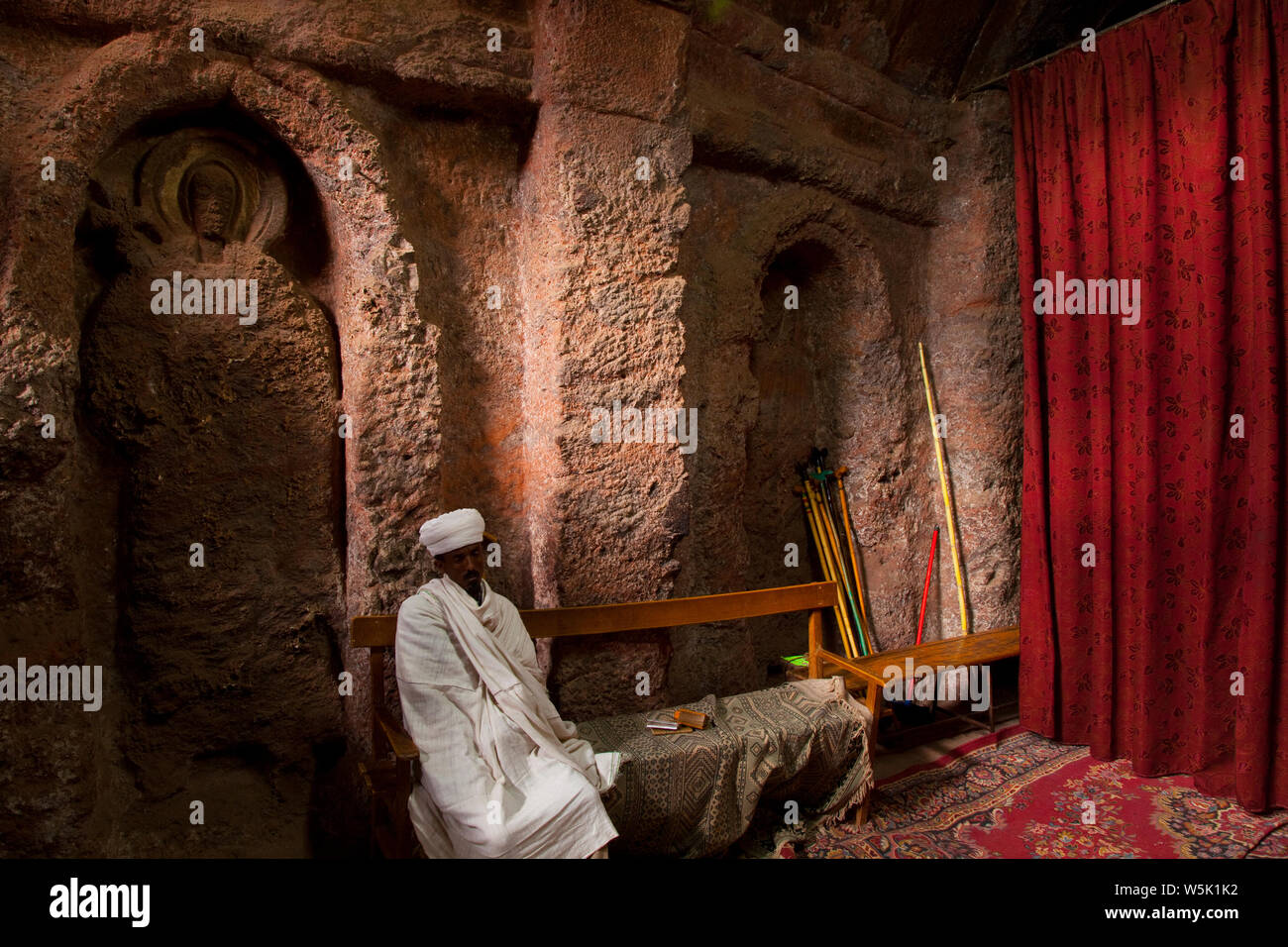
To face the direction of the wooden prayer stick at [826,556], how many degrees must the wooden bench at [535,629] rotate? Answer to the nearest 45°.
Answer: approximately 90° to its left

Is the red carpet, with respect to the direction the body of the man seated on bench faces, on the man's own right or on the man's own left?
on the man's own left

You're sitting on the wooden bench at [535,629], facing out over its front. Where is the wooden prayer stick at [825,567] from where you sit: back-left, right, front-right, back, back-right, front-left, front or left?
left

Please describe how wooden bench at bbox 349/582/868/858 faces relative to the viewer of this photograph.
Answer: facing the viewer and to the right of the viewer

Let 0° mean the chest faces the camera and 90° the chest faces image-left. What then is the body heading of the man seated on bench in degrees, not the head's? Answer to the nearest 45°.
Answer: approximately 315°

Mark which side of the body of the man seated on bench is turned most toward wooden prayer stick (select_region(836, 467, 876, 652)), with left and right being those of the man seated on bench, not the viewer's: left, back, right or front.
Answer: left

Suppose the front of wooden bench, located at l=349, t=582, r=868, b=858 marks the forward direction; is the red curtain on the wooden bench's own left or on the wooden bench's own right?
on the wooden bench's own left

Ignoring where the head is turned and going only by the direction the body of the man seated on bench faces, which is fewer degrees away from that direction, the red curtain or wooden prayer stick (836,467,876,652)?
the red curtain

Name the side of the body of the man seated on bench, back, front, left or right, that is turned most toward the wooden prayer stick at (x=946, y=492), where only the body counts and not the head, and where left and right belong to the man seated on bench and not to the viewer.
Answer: left

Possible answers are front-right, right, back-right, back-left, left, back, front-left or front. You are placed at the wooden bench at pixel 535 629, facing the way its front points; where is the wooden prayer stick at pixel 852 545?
left
